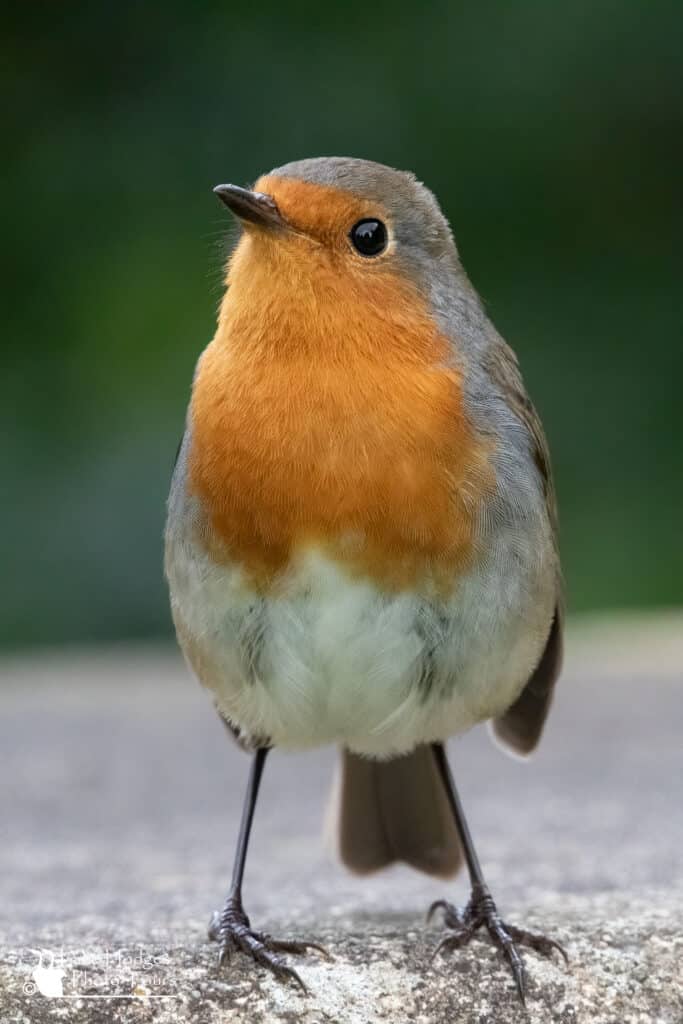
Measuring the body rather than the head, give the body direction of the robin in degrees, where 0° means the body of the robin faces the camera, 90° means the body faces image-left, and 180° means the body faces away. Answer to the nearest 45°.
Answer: approximately 0°
